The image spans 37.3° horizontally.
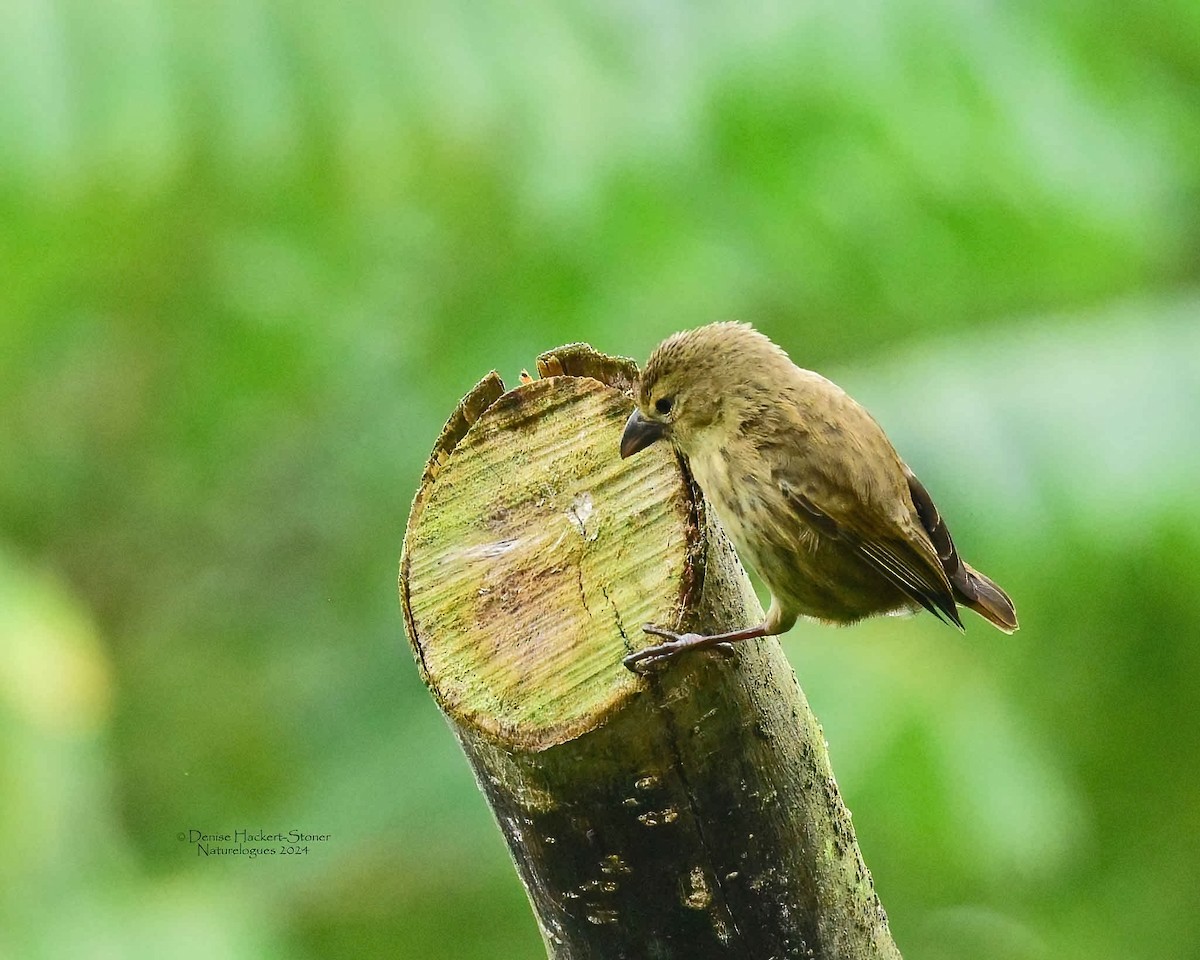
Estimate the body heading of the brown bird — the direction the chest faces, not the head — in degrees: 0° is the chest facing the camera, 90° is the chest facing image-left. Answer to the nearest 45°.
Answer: approximately 90°
